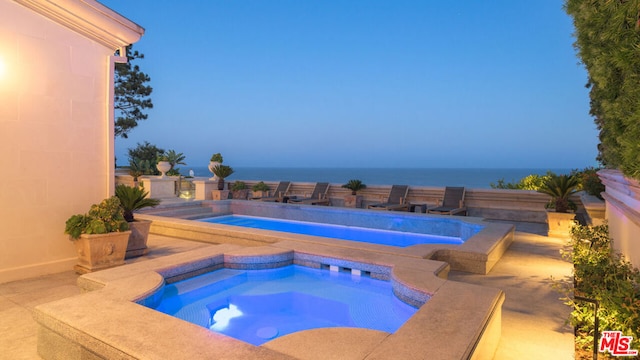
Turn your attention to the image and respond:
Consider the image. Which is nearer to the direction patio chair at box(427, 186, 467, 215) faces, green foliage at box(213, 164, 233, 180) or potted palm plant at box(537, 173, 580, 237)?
the green foliage

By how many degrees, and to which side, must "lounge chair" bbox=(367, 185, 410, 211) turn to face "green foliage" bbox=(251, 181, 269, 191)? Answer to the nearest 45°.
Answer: approximately 45° to its right

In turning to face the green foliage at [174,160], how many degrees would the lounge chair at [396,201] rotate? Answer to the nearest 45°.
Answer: approximately 45° to its right

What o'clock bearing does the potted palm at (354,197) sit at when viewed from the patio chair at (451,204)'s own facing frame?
The potted palm is roughly at 2 o'clock from the patio chair.

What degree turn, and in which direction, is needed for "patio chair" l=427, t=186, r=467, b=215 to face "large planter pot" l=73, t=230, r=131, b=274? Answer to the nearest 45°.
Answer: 0° — it already faces it

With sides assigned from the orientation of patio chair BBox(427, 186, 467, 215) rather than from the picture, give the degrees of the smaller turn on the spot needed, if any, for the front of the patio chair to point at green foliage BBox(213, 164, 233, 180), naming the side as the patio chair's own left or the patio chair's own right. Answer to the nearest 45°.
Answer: approximately 45° to the patio chair's own right

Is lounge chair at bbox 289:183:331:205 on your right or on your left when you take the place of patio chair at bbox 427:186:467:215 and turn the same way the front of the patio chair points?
on your right

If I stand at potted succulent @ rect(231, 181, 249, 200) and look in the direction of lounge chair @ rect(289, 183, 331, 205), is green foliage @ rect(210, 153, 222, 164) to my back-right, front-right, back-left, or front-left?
back-left

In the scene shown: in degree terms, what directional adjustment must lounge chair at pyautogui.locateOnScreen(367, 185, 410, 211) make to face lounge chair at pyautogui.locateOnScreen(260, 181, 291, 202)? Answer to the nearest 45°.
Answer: approximately 45° to its right

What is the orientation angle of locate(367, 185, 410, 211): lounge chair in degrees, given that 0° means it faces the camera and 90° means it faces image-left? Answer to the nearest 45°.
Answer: approximately 45°

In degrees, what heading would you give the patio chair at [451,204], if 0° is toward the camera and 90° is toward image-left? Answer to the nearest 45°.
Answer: approximately 45°

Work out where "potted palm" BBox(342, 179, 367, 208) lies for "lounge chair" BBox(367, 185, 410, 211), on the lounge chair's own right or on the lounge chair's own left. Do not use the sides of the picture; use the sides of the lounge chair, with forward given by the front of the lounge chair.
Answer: on the lounge chair's own right
